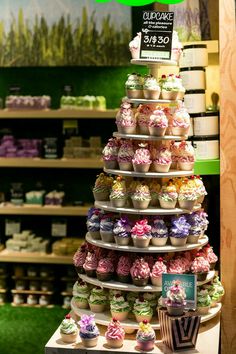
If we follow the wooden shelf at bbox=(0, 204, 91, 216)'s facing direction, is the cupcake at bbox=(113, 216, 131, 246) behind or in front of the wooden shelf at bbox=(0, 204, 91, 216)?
in front

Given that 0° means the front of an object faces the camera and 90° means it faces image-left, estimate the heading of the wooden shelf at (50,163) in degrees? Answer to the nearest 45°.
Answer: approximately 0°

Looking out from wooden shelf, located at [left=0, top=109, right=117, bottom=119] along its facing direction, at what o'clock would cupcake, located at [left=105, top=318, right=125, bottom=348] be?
The cupcake is roughly at 12 o'clock from the wooden shelf.

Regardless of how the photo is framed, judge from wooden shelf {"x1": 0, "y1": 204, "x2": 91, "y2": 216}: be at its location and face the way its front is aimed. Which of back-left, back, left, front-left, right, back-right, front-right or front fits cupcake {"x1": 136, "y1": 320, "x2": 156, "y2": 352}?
front

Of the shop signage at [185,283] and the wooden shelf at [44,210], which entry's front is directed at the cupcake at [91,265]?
the wooden shelf

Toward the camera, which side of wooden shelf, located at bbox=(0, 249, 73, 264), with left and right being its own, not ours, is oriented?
front

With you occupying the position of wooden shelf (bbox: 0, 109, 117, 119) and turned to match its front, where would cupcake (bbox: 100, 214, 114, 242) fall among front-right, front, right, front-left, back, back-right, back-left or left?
front

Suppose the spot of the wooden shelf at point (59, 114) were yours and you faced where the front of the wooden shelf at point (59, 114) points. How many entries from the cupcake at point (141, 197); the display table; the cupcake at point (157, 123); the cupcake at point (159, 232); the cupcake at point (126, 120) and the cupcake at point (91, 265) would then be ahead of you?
6

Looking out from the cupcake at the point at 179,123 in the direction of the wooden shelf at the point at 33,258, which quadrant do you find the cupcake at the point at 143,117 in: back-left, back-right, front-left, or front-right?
front-left

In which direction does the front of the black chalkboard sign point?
toward the camera

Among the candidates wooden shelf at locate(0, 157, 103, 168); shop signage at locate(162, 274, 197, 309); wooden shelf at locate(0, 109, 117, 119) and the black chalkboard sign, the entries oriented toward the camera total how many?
4

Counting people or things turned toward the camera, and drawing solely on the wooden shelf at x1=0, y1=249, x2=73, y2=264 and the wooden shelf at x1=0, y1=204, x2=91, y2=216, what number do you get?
2
